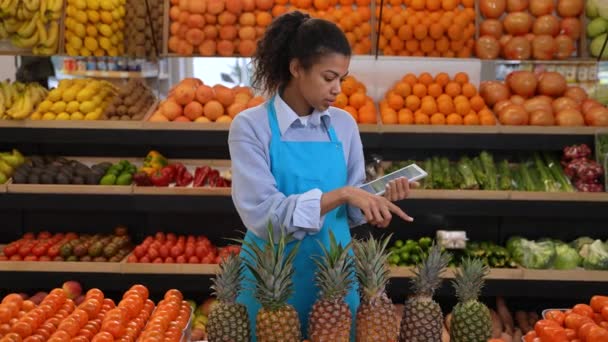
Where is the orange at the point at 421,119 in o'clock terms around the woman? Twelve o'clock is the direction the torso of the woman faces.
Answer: The orange is roughly at 8 o'clock from the woman.

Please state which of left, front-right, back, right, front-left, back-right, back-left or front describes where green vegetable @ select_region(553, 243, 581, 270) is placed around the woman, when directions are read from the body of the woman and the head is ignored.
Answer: left

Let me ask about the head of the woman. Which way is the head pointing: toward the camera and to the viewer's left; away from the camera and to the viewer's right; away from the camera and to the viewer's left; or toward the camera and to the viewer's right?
toward the camera and to the viewer's right

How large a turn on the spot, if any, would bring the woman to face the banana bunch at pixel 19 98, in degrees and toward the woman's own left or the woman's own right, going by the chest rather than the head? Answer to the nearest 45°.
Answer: approximately 180°

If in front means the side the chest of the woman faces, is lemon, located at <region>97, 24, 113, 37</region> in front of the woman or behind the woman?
behind

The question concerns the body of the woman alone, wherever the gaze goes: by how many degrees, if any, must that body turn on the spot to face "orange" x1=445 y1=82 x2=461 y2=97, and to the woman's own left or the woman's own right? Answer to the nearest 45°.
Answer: approximately 135° to the woman's own left

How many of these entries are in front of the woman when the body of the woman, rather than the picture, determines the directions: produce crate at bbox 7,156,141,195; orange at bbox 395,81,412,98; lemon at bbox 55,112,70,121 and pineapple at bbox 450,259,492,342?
1

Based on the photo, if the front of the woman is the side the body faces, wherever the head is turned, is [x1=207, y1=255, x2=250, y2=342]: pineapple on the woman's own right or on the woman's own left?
on the woman's own right

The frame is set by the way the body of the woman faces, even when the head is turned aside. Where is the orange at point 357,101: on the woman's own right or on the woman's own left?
on the woman's own left

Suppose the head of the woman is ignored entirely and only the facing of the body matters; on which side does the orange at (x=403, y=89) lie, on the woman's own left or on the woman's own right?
on the woman's own left

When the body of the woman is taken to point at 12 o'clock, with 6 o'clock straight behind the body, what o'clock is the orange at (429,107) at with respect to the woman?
The orange is roughly at 8 o'clock from the woman.

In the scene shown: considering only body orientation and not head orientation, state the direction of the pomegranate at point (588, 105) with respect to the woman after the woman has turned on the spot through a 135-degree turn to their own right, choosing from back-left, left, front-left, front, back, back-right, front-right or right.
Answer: back-right

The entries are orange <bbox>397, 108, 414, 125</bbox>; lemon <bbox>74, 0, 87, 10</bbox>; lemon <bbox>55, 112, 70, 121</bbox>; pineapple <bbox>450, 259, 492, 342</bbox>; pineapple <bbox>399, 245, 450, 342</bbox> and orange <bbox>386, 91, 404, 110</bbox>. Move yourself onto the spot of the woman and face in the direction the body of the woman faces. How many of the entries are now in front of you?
2

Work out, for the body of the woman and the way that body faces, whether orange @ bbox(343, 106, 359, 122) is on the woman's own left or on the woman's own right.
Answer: on the woman's own left

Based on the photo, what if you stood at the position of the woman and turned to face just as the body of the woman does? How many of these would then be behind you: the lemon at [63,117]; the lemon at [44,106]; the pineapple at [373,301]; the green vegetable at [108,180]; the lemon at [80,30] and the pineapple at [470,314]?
4

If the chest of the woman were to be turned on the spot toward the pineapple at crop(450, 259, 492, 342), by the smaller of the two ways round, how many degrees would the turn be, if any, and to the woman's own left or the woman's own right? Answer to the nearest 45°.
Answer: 0° — they already face it

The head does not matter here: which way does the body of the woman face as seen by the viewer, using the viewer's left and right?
facing the viewer and to the right of the viewer

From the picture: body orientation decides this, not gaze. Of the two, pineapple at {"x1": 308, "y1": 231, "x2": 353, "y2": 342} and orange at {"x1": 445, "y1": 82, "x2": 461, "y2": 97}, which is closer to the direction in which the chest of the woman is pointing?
the pineapple

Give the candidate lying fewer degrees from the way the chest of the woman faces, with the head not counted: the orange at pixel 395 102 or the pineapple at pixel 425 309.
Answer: the pineapple
